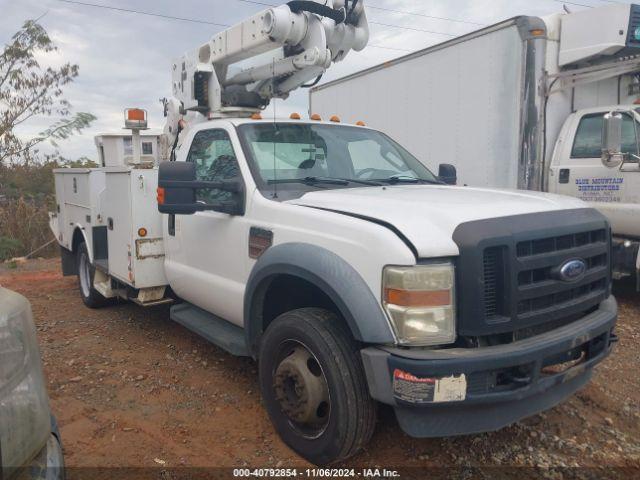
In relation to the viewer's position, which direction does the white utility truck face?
facing the viewer and to the right of the viewer
